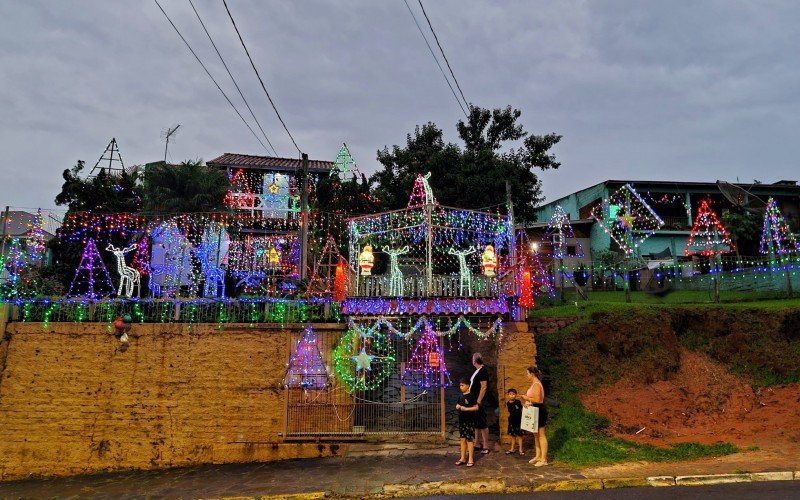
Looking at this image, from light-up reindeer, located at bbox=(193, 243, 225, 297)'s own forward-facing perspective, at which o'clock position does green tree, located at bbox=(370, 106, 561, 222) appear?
The green tree is roughly at 6 o'clock from the light-up reindeer.

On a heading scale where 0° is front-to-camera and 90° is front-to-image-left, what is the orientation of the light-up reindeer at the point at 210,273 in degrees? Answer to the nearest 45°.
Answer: approximately 90°

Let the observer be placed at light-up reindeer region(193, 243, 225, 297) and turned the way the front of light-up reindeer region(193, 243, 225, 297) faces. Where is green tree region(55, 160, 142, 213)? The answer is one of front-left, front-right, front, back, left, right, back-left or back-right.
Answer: front-right

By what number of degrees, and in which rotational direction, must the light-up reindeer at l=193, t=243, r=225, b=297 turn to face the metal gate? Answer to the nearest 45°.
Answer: approximately 90° to its left

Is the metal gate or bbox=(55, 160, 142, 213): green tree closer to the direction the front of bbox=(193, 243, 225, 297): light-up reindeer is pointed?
the green tree

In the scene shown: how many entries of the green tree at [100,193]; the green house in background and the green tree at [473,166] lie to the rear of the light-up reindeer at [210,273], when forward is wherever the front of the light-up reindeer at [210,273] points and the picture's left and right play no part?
2

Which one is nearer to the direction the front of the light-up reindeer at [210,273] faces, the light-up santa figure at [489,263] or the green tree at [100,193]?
the green tree

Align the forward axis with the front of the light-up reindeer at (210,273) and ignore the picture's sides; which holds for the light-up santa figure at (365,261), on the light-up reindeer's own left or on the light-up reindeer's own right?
on the light-up reindeer's own left

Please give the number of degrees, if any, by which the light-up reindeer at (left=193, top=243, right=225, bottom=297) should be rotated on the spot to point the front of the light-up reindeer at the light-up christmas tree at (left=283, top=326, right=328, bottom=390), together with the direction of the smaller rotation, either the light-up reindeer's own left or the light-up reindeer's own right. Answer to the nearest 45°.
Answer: approximately 90° to the light-up reindeer's own left

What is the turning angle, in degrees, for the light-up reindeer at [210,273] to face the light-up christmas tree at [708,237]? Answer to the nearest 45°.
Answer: approximately 180°

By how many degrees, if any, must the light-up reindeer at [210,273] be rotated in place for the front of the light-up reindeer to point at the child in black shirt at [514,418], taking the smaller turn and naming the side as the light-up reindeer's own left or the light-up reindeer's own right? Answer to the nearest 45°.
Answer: approximately 135° to the light-up reindeer's own left
